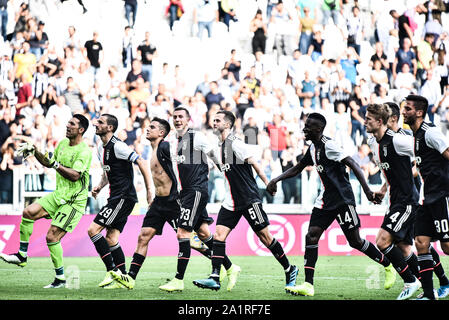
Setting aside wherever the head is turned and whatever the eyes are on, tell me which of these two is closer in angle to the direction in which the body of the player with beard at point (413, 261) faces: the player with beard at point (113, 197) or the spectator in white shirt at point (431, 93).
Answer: the player with beard

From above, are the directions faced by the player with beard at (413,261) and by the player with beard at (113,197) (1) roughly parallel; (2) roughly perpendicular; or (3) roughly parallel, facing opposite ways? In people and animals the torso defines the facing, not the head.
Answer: roughly parallel

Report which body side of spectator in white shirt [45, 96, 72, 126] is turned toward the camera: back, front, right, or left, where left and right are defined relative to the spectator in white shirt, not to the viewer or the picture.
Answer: front

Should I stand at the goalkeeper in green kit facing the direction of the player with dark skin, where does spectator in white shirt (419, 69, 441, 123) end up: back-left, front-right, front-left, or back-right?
front-left

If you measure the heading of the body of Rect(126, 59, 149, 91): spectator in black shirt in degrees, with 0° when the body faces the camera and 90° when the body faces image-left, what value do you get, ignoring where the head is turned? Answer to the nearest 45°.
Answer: approximately 0°

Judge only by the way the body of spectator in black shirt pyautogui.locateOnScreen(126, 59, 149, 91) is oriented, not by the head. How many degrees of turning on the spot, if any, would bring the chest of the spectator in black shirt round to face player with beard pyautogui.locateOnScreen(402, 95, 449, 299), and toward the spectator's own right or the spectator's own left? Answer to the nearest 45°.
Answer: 0° — they already face them

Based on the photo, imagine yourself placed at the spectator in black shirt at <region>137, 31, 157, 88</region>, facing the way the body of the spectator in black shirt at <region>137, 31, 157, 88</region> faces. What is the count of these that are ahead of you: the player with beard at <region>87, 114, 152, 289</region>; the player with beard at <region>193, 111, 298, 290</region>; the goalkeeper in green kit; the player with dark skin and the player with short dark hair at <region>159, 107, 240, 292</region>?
5

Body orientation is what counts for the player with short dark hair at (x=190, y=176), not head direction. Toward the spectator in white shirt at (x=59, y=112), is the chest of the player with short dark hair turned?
no

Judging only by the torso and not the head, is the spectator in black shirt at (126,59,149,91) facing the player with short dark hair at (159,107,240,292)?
yes

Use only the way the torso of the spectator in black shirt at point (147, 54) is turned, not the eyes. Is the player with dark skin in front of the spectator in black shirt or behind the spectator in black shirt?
in front

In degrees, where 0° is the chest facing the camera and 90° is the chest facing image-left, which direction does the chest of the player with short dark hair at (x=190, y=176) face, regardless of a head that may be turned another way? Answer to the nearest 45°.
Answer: approximately 45°

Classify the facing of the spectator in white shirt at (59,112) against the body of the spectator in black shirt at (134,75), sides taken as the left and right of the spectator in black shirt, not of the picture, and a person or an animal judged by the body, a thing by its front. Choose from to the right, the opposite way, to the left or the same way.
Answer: the same way

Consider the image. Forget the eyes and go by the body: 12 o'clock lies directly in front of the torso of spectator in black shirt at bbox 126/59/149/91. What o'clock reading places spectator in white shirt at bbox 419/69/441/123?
The spectator in white shirt is roughly at 9 o'clock from the spectator in black shirt.

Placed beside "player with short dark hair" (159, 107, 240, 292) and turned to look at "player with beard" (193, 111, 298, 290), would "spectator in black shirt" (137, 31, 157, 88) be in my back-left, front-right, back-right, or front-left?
back-left
